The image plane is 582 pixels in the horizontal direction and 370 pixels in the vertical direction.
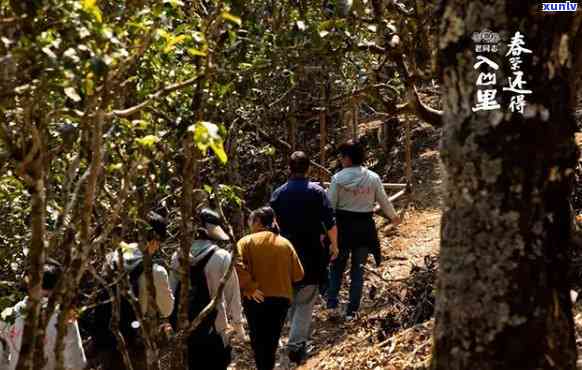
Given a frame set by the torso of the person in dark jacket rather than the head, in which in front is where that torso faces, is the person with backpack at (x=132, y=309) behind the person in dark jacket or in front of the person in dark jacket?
behind

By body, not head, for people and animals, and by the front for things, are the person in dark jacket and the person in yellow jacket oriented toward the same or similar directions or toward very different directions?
same or similar directions

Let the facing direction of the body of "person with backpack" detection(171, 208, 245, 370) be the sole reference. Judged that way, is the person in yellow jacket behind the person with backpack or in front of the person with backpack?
in front

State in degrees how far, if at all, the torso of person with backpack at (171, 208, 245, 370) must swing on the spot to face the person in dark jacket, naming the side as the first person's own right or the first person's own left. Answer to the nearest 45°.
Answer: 0° — they already face them

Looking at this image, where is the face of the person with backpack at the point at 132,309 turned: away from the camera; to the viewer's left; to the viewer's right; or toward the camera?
away from the camera

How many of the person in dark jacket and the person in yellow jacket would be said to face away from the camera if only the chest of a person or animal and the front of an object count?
2

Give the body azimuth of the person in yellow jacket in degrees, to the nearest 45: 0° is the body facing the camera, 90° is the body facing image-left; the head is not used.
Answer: approximately 180°

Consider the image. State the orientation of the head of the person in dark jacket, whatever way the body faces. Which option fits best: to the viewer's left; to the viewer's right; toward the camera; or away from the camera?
away from the camera

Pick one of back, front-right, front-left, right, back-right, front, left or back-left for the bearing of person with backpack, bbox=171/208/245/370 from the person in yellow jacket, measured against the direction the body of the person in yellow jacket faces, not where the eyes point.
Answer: back-left

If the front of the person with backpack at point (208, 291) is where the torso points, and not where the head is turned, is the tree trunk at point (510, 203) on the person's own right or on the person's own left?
on the person's own right

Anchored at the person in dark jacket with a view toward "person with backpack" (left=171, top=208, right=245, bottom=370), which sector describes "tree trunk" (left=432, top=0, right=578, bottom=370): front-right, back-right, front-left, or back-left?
front-left

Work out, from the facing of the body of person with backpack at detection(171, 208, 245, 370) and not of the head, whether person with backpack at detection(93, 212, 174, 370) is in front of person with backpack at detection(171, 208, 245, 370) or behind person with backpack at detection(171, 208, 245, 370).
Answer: behind

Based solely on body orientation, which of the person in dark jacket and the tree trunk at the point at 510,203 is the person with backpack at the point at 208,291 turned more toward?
the person in dark jacket

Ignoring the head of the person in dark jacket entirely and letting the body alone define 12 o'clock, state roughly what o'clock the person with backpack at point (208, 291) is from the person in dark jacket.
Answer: The person with backpack is roughly at 7 o'clock from the person in dark jacket.

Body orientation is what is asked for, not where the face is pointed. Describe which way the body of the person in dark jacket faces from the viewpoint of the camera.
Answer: away from the camera
